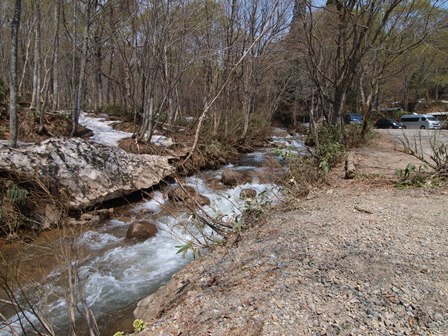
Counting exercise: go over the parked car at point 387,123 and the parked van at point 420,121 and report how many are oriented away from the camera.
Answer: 0

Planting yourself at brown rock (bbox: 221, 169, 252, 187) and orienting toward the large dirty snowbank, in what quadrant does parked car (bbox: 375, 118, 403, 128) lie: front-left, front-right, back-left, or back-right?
back-right
